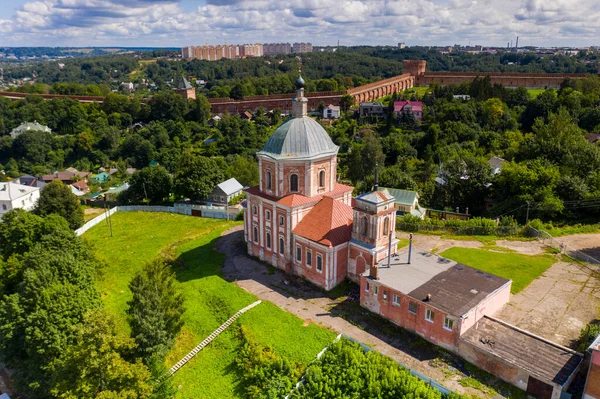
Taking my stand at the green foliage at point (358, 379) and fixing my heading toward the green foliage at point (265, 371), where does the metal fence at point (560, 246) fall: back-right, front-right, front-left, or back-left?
back-right

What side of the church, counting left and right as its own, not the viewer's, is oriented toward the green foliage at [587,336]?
front

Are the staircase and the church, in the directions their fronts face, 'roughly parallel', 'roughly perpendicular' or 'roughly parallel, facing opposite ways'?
roughly perpendicular

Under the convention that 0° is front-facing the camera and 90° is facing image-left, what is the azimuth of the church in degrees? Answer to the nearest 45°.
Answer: approximately 315°

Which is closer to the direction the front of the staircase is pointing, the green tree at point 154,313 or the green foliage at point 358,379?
the green tree

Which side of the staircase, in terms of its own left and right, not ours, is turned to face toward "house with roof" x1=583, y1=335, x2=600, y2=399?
left

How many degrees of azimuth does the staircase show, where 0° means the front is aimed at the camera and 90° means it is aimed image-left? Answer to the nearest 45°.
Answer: approximately 45°

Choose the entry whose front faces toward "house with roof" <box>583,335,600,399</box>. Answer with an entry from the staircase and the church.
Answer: the church

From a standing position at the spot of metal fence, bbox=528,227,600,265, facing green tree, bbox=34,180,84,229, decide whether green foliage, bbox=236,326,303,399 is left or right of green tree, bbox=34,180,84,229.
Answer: left

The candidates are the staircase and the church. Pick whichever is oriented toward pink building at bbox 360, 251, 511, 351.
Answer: the church

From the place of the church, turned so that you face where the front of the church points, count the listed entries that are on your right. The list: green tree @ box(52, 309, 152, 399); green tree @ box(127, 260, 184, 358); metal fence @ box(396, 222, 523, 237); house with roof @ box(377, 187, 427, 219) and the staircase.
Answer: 3
